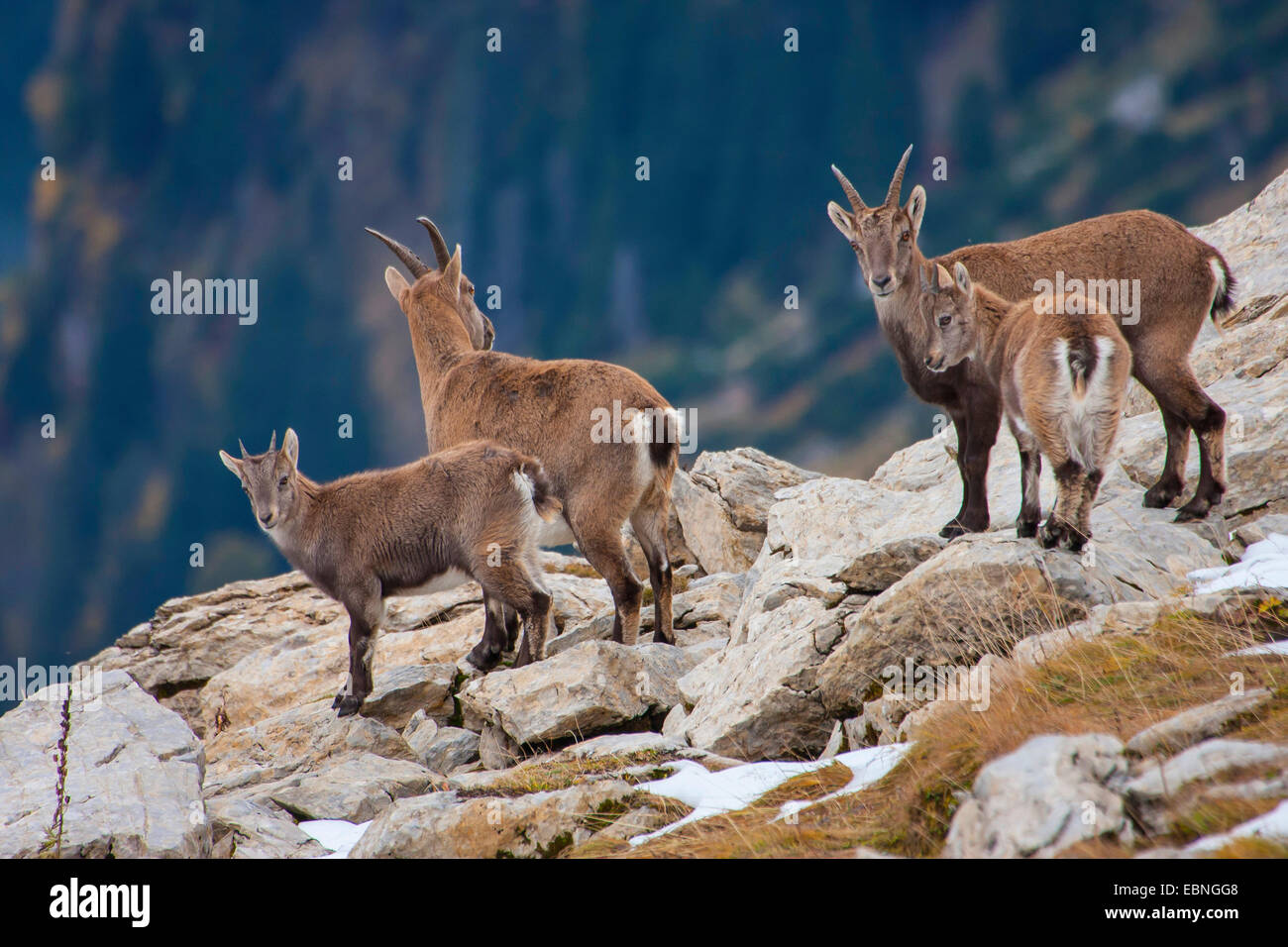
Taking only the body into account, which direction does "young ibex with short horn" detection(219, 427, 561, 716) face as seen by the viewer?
to the viewer's left

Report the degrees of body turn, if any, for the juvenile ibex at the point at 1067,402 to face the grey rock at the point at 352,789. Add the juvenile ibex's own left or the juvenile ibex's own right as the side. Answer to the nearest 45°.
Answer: approximately 45° to the juvenile ibex's own left

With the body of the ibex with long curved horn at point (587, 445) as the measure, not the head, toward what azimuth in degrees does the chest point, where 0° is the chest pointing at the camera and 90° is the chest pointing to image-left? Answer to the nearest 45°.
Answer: approximately 135°

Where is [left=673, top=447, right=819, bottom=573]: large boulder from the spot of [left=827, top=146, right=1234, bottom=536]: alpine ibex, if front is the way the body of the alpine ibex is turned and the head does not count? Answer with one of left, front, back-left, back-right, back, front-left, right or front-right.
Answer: front-right

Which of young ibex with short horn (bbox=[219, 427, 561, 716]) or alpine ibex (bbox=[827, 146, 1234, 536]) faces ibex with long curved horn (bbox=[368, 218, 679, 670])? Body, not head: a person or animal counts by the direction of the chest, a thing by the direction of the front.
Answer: the alpine ibex

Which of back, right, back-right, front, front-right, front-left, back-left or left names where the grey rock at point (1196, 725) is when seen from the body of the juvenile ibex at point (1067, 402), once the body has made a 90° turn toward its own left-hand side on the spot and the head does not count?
front-left

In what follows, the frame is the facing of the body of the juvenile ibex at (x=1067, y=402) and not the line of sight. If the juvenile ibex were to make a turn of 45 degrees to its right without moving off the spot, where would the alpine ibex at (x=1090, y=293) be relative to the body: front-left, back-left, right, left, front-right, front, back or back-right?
front

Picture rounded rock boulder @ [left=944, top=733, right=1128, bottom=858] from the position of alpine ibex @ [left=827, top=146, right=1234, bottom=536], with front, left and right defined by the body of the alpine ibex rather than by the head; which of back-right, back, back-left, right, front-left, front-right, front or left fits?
left

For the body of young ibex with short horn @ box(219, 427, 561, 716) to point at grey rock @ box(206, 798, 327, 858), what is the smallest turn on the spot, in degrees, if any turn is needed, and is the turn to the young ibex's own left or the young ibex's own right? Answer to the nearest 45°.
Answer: approximately 90° to the young ibex's own left

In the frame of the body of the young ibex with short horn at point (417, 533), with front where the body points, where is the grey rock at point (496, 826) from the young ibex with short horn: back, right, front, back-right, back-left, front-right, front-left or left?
left

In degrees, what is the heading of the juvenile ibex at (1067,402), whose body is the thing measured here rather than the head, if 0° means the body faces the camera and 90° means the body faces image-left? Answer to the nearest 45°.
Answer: approximately 135°

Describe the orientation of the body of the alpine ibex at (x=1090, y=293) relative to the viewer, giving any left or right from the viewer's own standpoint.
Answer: facing to the left of the viewer
